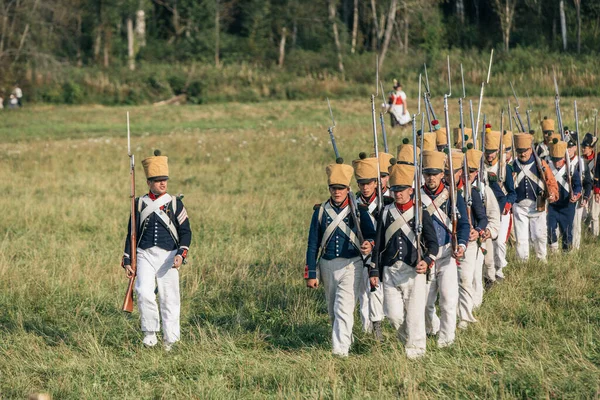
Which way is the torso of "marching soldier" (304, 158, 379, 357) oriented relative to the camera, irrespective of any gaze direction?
toward the camera

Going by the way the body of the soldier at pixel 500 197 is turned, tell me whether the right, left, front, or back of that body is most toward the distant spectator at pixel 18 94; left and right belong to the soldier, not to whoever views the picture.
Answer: right

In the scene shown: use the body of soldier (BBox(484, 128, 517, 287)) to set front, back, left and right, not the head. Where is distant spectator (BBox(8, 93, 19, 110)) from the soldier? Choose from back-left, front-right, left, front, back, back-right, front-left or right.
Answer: right

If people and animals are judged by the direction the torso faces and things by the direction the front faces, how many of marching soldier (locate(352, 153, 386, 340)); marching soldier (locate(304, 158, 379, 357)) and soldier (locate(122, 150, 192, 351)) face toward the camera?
3

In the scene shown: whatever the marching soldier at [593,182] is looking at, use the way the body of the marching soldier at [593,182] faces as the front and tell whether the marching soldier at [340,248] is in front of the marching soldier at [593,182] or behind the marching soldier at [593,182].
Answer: in front

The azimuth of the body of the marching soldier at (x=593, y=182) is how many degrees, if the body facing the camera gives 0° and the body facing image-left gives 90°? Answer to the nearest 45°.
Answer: approximately 45°

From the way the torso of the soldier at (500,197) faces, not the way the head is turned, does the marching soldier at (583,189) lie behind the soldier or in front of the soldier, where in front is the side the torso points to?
behind

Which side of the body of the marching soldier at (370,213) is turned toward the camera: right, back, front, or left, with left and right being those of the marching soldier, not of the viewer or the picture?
front

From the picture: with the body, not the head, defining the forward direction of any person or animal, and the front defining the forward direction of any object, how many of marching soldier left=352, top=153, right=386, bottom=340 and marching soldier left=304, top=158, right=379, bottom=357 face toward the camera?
2
